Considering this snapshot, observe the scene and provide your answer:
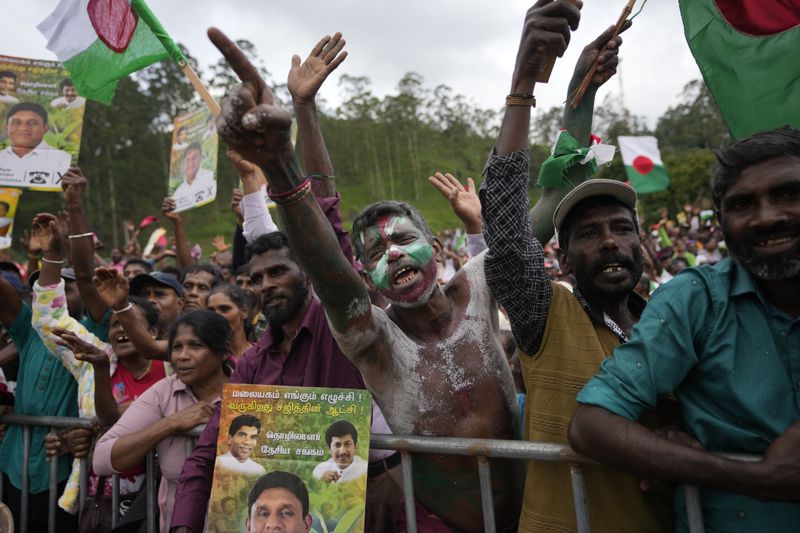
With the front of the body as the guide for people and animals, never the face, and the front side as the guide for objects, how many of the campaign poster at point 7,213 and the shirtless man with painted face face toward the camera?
2

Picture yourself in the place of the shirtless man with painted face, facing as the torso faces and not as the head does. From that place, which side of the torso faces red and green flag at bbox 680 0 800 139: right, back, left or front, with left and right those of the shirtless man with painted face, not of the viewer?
left

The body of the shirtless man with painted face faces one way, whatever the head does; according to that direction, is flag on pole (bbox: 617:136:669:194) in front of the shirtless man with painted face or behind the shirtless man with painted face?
behind

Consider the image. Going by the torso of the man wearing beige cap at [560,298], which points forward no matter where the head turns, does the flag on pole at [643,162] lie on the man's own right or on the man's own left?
on the man's own left

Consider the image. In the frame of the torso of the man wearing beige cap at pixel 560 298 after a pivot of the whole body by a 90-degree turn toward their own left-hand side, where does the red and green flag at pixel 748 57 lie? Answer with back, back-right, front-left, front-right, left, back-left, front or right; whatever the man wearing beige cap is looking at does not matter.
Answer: front

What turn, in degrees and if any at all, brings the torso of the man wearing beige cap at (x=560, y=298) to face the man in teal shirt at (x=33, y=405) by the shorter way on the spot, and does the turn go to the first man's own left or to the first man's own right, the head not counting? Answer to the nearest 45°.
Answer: approximately 135° to the first man's own right
